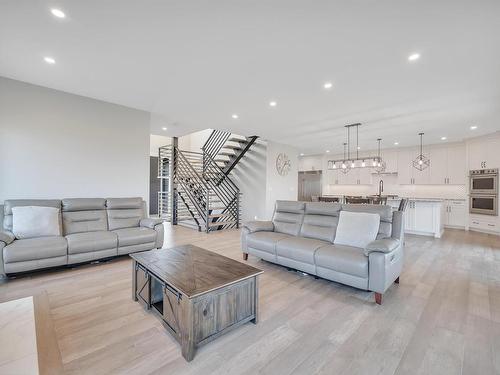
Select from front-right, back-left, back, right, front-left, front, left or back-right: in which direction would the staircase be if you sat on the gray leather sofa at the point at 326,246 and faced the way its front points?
right

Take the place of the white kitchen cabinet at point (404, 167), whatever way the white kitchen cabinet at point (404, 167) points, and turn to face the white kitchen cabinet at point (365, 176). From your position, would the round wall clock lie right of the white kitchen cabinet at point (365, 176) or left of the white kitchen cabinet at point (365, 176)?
left

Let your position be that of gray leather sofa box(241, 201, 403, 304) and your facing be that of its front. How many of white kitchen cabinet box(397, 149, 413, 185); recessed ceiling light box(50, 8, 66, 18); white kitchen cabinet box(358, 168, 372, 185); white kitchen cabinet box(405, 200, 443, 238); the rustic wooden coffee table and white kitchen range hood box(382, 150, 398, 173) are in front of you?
2

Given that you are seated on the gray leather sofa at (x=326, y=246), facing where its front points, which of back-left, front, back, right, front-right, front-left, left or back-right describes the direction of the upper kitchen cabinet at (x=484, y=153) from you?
back

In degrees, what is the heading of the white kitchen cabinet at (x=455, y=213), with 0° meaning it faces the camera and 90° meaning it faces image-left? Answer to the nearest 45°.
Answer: approximately 0°

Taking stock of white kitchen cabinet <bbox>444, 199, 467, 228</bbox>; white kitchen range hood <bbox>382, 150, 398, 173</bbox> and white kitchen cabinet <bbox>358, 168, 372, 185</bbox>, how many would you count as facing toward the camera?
3

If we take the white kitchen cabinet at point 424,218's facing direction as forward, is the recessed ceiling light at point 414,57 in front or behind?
in front

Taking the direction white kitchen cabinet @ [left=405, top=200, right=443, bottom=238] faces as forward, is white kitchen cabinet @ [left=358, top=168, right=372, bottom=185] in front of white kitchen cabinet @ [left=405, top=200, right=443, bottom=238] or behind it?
behind

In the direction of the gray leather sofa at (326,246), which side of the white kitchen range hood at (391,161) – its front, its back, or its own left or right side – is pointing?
front

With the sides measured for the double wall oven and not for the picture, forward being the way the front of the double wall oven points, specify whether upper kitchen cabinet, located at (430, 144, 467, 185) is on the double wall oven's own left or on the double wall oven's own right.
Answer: on the double wall oven's own right

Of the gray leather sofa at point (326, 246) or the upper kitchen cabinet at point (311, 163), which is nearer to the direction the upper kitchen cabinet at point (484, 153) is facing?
the gray leather sofa

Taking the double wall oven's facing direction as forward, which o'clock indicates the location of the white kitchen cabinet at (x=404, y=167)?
The white kitchen cabinet is roughly at 2 o'clock from the double wall oven.

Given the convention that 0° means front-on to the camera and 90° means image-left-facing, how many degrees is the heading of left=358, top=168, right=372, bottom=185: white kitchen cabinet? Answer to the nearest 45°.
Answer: approximately 0°

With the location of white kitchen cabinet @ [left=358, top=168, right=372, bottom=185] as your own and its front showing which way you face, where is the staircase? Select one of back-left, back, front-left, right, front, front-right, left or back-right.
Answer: front-right

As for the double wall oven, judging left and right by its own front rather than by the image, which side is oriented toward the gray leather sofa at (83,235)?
front

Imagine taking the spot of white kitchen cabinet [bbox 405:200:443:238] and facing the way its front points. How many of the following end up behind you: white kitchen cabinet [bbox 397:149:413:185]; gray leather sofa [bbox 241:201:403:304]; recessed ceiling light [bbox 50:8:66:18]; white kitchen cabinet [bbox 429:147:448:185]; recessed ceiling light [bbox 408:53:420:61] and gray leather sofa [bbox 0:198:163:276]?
2
